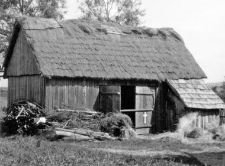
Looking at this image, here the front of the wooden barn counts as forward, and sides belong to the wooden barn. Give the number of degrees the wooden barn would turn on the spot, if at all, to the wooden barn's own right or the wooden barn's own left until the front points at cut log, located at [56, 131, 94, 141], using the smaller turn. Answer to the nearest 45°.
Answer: approximately 45° to the wooden barn's own right

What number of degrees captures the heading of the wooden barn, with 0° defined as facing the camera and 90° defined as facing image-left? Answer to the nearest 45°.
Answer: approximately 315°

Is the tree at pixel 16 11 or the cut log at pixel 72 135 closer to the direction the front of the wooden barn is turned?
the cut log

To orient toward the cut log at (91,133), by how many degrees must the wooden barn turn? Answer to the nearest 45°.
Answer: approximately 45° to its right

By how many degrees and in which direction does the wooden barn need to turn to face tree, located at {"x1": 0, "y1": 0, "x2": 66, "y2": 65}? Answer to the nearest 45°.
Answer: approximately 180°

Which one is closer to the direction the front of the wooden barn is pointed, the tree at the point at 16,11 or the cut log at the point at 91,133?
the cut log
